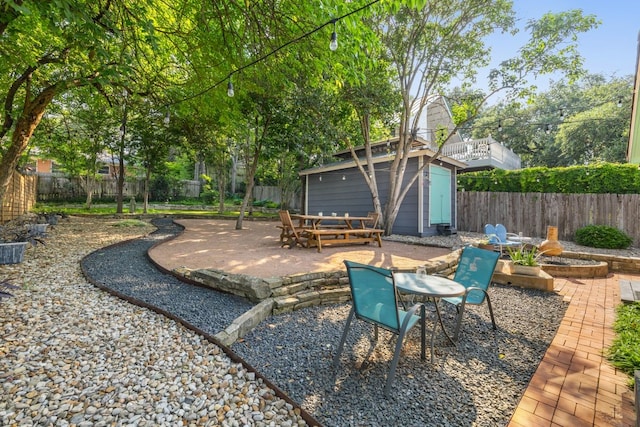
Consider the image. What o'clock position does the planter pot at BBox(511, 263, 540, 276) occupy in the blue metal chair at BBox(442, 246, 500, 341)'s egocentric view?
The planter pot is roughly at 5 o'clock from the blue metal chair.

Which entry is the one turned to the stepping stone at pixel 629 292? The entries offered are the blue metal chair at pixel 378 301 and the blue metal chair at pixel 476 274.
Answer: the blue metal chair at pixel 378 301

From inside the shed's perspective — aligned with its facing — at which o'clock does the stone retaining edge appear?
The stone retaining edge is roughly at 2 o'clock from the shed.

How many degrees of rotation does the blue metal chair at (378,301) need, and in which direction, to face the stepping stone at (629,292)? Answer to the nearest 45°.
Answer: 0° — it already faces it

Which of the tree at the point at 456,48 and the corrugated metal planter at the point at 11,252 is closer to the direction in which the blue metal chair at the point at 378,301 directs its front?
the tree

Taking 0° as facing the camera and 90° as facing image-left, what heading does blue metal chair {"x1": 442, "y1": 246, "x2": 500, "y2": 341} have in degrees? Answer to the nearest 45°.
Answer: approximately 45°

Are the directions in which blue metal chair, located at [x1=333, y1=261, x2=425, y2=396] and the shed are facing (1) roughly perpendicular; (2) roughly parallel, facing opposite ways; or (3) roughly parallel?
roughly perpendicular

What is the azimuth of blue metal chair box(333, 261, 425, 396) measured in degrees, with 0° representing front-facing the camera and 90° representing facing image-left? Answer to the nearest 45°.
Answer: approximately 225°

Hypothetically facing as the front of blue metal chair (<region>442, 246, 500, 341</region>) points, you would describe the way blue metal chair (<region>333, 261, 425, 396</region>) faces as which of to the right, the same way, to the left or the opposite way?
the opposite way

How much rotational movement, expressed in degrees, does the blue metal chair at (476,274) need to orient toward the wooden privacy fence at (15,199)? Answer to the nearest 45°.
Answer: approximately 45° to its right

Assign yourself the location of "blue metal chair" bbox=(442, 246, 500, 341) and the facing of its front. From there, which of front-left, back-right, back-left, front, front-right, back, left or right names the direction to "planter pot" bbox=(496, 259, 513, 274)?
back-right
